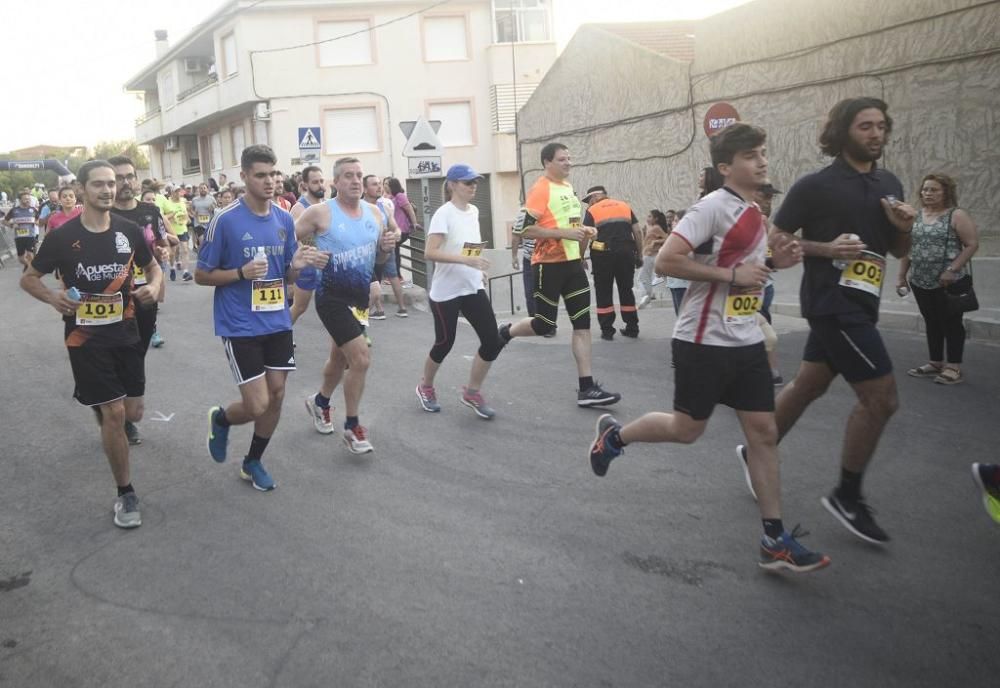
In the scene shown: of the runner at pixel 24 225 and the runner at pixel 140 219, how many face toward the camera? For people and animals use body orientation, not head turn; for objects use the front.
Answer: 2

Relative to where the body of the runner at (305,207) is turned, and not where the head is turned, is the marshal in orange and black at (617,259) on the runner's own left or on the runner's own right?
on the runner's own left

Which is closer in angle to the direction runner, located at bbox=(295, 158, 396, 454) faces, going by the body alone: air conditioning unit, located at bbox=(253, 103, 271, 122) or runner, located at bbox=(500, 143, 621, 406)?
the runner

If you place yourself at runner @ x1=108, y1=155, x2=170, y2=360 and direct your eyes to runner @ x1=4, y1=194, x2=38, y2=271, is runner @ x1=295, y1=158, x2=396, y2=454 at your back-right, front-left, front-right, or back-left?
back-right

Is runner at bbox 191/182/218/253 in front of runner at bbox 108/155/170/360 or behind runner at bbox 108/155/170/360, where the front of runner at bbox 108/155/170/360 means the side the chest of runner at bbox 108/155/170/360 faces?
behind

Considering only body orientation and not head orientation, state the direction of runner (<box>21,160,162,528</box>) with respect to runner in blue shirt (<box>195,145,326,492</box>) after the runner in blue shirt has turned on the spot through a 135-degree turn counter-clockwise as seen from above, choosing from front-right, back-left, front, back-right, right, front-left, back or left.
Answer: left

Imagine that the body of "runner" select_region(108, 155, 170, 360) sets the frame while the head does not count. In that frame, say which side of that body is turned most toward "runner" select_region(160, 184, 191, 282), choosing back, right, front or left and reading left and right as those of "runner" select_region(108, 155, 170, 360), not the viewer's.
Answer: back
